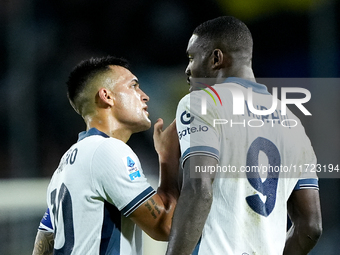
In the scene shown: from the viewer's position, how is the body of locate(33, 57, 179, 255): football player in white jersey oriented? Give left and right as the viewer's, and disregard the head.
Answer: facing away from the viewer and to the right of the viewer

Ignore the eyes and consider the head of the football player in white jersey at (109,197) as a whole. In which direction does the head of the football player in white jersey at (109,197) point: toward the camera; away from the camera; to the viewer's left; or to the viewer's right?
to the viewer's right

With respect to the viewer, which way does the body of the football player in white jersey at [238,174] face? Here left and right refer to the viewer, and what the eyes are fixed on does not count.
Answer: facing away from the viewer and to the left of the viewer

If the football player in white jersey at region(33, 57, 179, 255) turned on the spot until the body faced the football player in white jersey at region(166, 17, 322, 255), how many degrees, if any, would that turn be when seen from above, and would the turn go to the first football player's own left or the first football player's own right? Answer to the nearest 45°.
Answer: approximately 90° to the first football player's own right

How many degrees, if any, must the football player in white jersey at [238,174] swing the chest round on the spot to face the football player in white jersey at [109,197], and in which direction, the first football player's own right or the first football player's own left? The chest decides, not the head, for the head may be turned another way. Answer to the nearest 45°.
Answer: approximately 45° to the first football player's own left

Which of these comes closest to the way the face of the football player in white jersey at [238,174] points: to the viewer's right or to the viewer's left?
to the viewer's left

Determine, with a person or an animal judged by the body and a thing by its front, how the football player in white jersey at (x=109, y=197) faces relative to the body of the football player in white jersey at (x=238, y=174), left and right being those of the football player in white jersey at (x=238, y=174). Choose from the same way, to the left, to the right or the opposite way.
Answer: to the right
